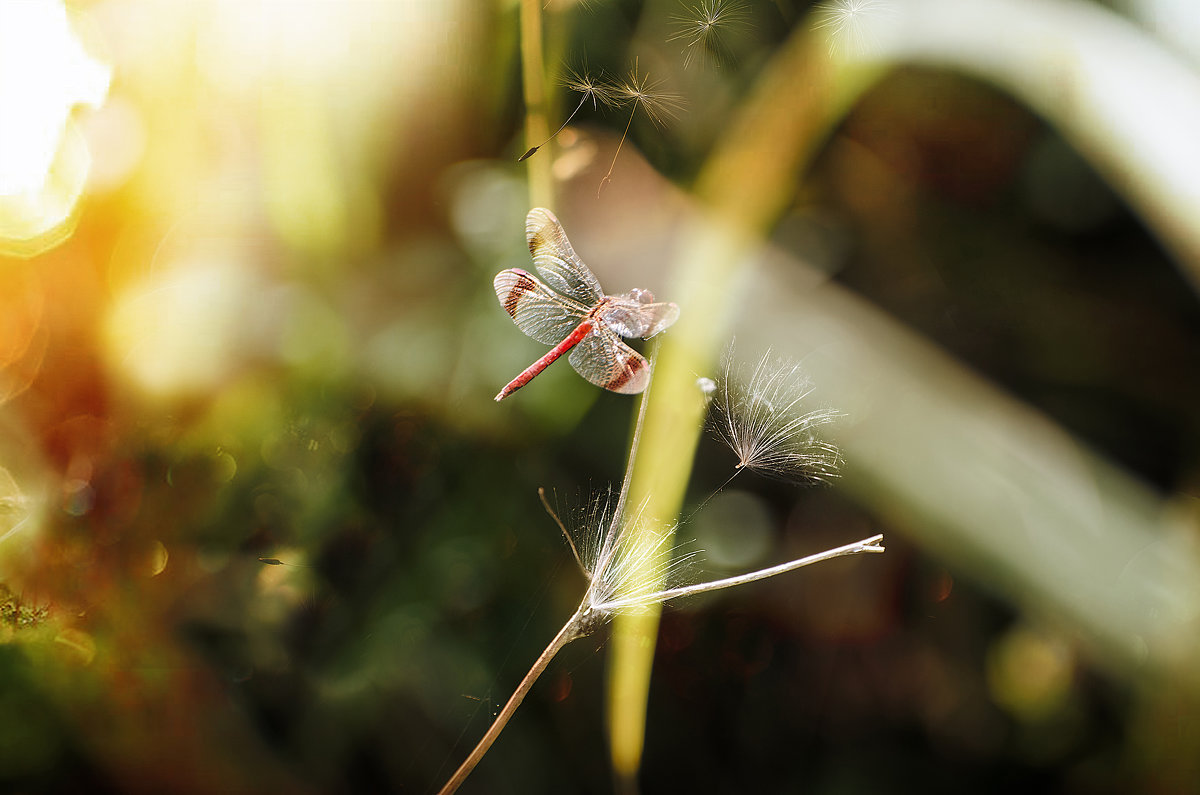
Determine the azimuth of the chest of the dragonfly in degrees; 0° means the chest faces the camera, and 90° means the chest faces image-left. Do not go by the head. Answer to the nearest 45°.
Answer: approximately 225°
